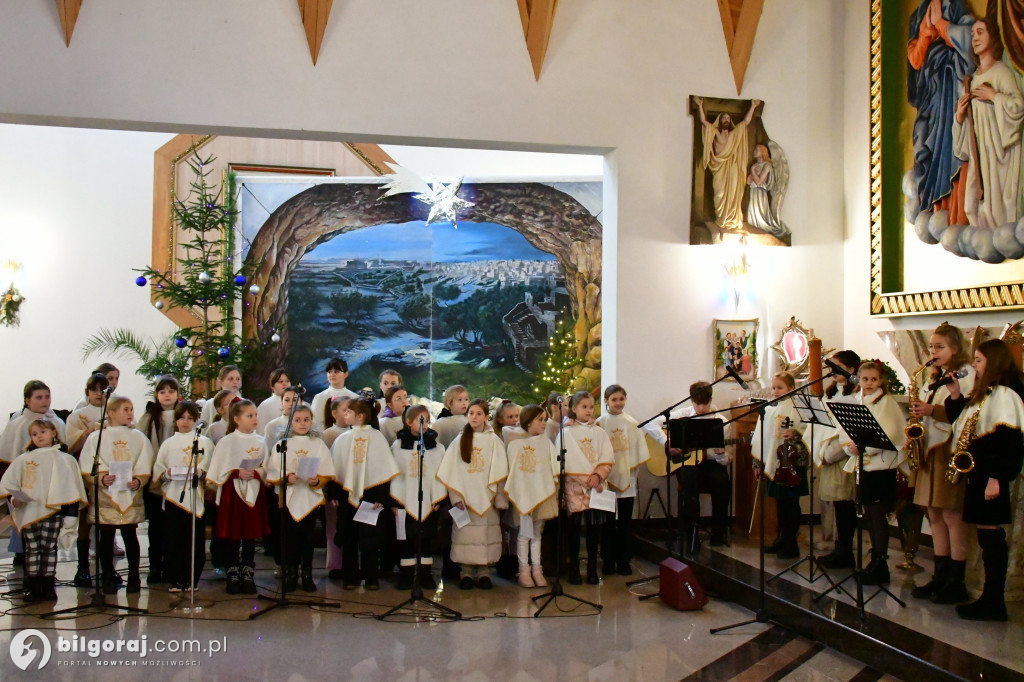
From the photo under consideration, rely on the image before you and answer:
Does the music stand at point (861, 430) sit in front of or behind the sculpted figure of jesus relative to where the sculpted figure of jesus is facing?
in front

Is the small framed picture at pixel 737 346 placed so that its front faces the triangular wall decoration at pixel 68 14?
no

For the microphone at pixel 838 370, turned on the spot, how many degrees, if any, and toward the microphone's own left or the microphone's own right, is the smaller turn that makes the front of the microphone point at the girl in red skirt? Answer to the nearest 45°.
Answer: approximately 180°

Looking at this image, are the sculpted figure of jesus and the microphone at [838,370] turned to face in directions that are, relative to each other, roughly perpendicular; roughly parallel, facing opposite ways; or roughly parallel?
roughly perpendicular

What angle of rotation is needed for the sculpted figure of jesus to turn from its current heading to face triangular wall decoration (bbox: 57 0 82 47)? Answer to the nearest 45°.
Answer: approximately 45° to its right

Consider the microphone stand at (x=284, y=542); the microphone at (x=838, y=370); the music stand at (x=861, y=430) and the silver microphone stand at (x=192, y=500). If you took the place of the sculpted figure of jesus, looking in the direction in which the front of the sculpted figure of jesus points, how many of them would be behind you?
0

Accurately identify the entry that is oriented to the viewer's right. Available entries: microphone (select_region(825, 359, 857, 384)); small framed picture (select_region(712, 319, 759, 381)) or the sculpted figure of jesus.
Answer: the microphone

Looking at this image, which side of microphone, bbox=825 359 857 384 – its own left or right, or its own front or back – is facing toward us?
right

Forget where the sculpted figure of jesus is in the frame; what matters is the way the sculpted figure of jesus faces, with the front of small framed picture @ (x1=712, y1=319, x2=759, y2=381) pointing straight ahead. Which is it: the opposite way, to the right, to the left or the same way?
the same way

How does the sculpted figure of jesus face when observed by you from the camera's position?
facing the viewer

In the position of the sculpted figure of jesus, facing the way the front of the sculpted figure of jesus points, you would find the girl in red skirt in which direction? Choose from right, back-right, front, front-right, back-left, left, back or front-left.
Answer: front-right

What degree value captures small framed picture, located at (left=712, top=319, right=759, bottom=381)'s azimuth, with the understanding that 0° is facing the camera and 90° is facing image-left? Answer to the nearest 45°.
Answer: approximately 0°

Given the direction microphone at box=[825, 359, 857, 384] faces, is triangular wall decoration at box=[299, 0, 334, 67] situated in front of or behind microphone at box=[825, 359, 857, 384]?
behind

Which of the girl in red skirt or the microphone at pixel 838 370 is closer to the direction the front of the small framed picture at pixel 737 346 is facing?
the microphone

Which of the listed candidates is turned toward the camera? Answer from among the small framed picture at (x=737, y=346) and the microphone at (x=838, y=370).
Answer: the small framed picture

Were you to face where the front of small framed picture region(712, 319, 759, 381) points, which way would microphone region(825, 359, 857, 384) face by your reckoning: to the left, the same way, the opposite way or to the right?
to the left

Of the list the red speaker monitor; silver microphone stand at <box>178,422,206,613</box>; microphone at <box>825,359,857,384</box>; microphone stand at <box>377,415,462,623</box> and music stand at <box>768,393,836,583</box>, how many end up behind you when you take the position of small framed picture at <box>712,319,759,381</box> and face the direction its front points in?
0

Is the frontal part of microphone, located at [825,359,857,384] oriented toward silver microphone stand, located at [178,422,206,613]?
no
